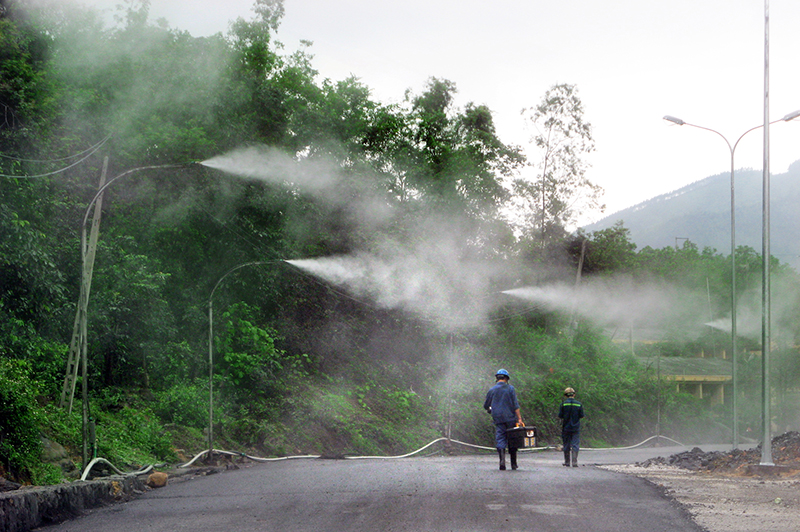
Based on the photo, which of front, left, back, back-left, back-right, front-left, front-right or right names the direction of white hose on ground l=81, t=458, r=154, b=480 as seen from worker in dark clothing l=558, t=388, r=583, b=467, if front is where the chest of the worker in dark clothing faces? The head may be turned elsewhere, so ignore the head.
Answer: back-left

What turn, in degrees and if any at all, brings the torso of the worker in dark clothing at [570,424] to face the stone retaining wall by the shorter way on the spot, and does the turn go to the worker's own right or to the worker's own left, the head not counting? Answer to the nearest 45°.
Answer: approximately 135° to the worker's own left

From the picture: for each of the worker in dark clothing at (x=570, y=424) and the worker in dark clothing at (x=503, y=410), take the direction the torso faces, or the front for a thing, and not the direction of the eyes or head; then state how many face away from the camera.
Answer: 2

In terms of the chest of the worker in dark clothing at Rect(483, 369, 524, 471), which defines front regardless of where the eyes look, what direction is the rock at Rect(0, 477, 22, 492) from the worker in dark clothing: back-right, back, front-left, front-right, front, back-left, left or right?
back-left

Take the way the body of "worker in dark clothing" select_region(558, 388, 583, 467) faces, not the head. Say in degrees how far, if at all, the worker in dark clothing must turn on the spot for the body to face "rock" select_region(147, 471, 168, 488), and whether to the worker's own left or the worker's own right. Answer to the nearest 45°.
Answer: approximately 135° to the worker's own left

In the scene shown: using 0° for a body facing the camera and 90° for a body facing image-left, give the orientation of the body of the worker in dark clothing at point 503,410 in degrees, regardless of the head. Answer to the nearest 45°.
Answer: approximately 180°

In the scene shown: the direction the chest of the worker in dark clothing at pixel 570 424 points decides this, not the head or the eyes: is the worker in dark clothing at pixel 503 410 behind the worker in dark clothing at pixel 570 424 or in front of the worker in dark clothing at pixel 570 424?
behind

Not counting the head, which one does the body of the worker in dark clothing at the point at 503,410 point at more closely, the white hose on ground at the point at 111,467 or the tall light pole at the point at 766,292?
the tall light pole

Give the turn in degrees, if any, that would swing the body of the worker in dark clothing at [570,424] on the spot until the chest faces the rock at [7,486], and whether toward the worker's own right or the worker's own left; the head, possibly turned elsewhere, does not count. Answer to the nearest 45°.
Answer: approximately 135° to the worker's own left

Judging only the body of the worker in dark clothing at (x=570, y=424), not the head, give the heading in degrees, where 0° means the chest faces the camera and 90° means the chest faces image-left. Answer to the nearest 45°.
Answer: approximately 180°
